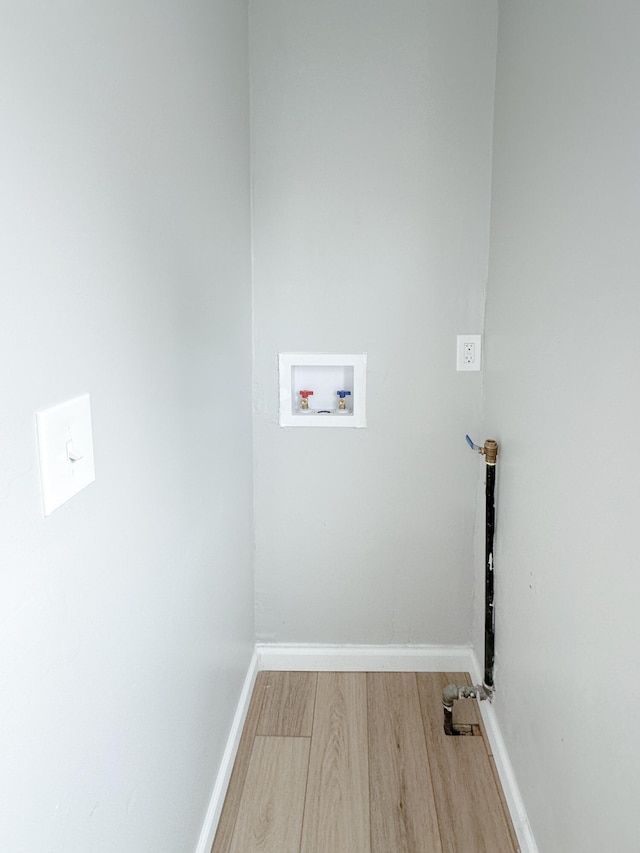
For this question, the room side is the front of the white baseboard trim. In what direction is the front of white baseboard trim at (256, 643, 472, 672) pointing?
toward the camera

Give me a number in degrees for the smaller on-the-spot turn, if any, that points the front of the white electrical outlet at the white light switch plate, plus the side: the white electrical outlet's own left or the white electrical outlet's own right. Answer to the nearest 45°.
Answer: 0° — it already faces it

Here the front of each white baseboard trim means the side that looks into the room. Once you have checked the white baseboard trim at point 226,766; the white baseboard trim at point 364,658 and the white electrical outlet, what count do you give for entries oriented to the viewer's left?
0

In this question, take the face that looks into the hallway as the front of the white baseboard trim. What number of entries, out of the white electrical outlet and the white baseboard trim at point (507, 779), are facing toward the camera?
1

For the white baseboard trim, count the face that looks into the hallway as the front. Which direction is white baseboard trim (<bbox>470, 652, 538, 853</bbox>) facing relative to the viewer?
to the viewer's left

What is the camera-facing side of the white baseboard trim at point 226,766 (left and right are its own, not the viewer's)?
right

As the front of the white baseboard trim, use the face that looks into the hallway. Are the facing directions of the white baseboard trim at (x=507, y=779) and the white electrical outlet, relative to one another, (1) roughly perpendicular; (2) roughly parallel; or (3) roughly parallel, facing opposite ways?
roughly perpendicular

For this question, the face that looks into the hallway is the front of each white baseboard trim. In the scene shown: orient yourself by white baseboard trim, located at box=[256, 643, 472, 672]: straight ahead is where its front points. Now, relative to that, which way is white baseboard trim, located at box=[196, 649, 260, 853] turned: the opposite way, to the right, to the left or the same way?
to the left

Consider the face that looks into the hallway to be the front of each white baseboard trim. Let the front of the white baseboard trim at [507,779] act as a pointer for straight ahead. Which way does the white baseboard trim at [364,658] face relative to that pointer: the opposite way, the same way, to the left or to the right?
to the left
